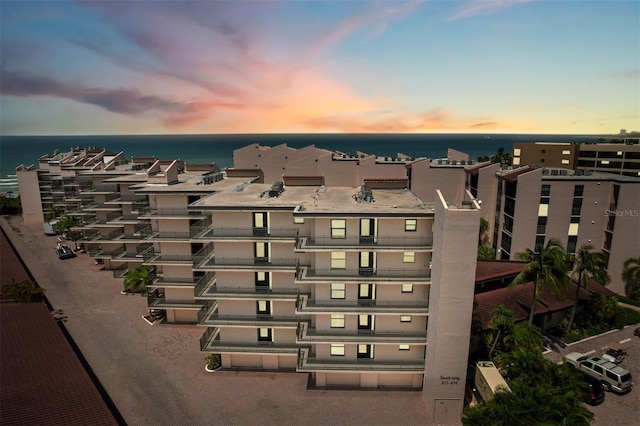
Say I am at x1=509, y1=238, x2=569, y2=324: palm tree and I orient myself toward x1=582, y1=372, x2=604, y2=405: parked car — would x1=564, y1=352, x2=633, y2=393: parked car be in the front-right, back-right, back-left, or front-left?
front-left

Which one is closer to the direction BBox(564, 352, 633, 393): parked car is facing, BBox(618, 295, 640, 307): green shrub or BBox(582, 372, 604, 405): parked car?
the green shrub

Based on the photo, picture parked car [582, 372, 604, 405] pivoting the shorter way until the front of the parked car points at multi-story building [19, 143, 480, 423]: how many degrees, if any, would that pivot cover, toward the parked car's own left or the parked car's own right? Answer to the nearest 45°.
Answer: approximately 90° to the parked car's own left

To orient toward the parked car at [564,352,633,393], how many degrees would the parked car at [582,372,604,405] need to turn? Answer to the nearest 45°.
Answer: approximately 45° to its right

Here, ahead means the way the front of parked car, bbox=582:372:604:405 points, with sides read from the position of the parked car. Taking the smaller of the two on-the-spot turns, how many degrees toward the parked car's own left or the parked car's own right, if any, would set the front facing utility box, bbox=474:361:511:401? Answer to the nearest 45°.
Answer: approximately 90° to the parked car's own left
